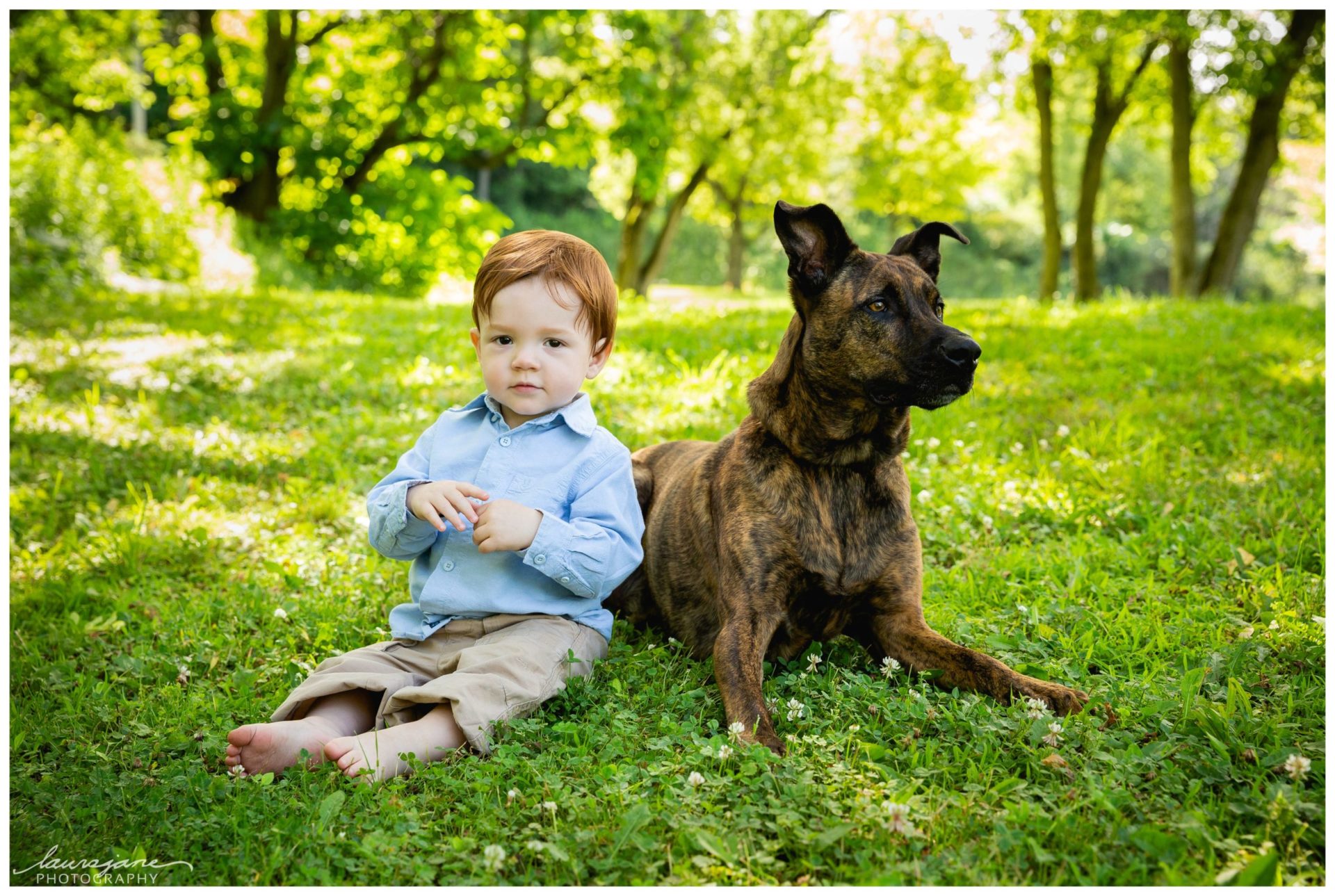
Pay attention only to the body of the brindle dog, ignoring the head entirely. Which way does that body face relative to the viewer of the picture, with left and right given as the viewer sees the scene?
facing the viewer and to the right of the viewer

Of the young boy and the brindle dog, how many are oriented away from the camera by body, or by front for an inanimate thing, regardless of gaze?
0

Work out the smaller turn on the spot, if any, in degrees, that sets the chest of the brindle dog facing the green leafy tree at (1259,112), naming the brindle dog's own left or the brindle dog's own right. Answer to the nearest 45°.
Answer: approximately 135° to the brindle dog's own left

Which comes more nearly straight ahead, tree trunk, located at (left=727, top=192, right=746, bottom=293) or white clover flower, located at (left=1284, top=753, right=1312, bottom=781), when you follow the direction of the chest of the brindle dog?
the white clover flower

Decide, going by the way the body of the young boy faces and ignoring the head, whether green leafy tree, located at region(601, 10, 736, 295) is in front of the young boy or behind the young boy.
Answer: behind

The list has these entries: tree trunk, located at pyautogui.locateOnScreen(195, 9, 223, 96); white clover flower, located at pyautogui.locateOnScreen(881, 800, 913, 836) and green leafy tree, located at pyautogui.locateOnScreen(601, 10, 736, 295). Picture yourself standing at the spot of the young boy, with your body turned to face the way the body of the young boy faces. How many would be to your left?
1

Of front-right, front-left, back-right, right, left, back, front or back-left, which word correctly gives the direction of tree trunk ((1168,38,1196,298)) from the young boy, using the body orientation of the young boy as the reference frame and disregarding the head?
back

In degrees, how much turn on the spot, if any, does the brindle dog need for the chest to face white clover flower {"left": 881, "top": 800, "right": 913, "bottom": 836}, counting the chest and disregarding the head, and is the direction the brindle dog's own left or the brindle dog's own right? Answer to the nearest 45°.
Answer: approximately 45° to the brindle dog's own right

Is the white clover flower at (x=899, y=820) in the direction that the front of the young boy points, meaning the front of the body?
no

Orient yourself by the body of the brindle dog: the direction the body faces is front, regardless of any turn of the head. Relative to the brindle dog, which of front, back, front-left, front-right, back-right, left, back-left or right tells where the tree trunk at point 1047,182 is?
back-left

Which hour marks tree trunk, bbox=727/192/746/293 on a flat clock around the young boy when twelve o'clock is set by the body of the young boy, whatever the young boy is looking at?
The tree trunk is roughly at 5 o'clock from the young boy.

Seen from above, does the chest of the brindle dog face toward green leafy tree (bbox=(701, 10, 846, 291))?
no

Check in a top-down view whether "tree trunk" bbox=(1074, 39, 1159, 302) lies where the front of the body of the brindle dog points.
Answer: no

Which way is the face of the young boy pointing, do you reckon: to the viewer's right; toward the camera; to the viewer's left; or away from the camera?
toward the camera

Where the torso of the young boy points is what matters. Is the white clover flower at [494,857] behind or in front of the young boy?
in front

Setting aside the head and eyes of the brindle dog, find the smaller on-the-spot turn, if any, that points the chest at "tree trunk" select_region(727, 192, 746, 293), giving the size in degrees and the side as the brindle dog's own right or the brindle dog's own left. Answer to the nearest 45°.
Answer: approximately 135° to the brindle dog's own left
